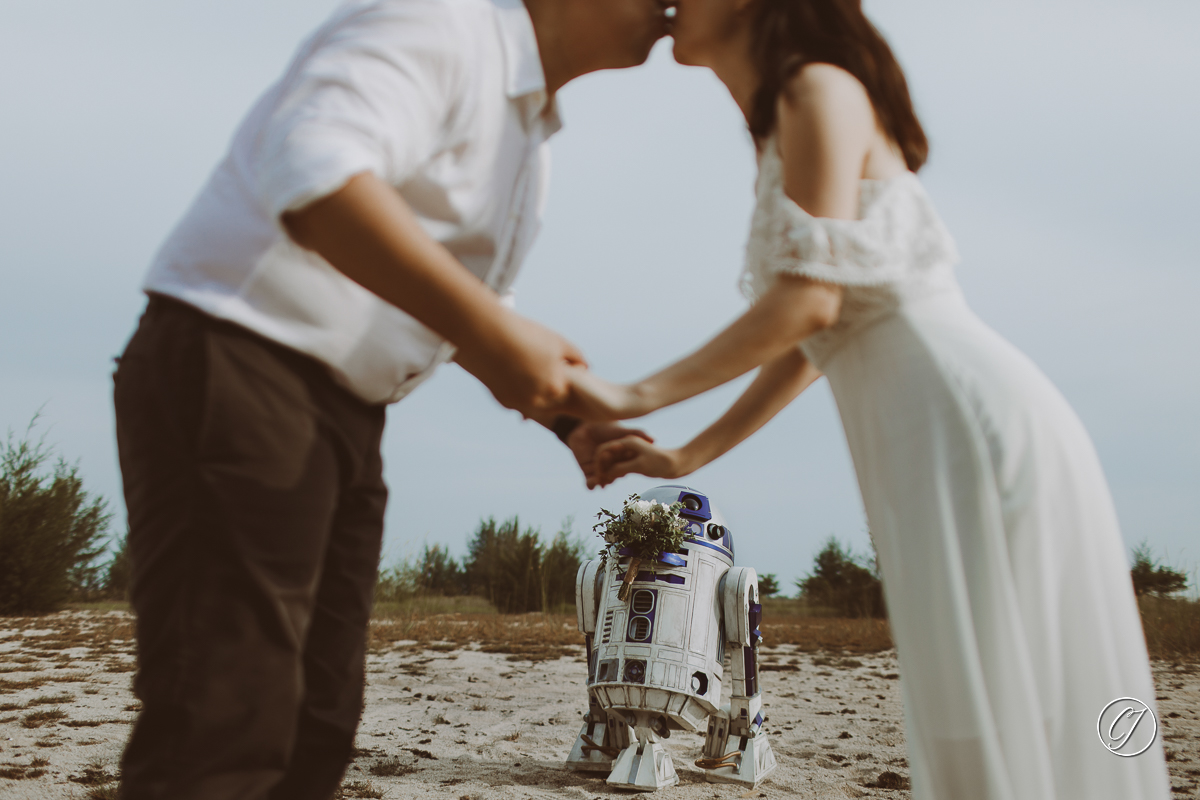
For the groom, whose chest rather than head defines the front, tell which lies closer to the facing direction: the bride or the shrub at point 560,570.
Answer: the bride

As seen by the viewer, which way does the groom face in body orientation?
to the viewer's right

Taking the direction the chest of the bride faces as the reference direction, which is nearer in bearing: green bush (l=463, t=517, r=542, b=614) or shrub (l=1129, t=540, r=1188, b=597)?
the green bush

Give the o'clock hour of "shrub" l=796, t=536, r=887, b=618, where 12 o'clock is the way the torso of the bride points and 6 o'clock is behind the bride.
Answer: The shrub is roughly at 3 o'clock from the bride.

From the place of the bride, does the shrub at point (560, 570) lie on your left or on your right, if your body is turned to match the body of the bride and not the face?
on your right

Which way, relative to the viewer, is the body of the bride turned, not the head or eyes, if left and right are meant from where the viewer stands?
facing to the left of the viewer

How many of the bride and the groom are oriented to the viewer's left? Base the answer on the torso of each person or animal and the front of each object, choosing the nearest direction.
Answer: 1

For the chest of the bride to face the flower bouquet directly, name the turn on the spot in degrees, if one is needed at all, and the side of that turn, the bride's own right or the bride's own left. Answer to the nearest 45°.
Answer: approximately 45° to the bride's own right

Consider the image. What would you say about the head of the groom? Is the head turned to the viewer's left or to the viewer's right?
to the viewer's right

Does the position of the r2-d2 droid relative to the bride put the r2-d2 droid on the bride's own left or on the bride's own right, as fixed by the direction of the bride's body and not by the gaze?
on the bride's own right
